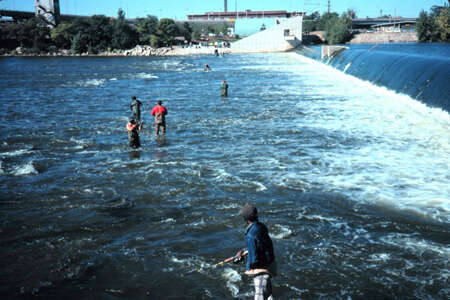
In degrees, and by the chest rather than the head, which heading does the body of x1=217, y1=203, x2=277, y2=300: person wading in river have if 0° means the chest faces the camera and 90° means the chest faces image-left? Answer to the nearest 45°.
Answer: approximately 90°

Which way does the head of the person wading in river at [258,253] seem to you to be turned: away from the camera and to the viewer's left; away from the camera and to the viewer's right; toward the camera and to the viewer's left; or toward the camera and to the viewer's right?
away from the camera and to the viewer's left

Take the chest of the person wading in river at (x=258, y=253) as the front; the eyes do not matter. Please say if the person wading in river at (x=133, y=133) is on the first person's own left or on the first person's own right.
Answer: on the first person's own right
